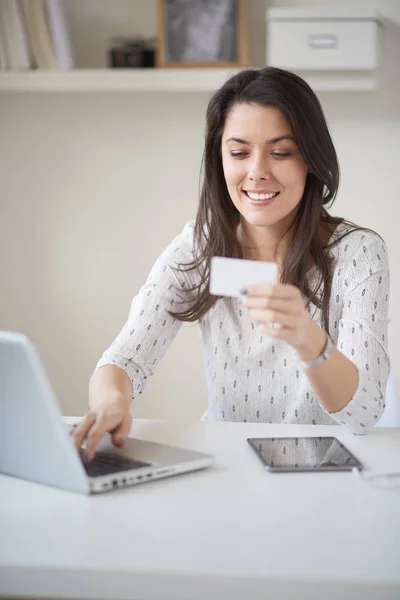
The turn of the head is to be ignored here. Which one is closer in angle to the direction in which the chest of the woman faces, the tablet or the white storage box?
the tablet

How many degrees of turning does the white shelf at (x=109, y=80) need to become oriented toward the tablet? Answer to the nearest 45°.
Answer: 0° — it already faces it

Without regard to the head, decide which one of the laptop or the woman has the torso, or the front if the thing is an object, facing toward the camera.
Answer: the woman

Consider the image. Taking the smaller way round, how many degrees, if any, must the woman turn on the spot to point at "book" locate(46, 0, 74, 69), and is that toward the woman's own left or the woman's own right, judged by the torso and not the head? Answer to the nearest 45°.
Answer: approximately 135° to the woman's own right

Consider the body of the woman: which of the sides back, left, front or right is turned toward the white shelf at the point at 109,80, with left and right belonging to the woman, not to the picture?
back

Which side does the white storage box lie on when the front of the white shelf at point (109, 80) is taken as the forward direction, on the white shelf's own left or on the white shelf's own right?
on the white shelf's own left

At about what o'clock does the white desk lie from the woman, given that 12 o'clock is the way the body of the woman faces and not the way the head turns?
The white desk is roughly at 12 o'clock from the woman.

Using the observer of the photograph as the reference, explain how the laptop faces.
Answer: facing away from the viewer and to the right of the viewer

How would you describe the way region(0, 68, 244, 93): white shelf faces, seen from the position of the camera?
facing the viewer

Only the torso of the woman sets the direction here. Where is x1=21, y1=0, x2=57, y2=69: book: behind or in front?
behind

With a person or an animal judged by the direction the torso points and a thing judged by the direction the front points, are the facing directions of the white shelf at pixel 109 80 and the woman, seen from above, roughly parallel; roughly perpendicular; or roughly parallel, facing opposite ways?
roughly parallel

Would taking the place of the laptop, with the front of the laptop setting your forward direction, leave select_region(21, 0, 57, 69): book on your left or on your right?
on your left

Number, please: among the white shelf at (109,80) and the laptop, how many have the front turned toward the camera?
1

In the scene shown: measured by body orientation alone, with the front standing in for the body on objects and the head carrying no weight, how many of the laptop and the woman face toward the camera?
1
